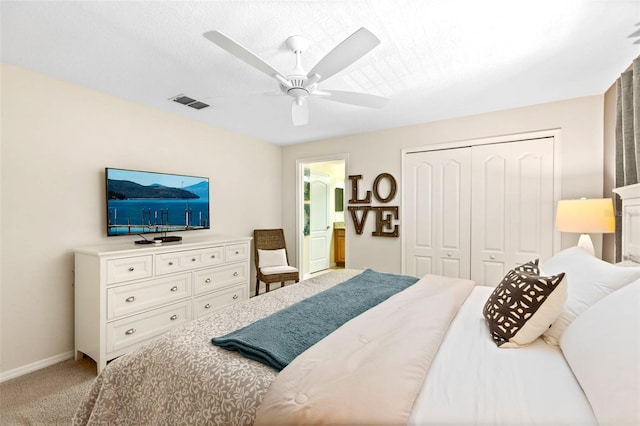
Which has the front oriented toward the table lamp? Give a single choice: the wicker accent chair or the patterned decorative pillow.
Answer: the wicker accent chair

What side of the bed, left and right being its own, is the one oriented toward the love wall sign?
right

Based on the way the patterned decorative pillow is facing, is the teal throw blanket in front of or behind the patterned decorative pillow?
in front

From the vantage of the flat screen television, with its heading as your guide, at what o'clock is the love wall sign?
The love wall sign is roughly at 11 o'clock from the flat screen television.

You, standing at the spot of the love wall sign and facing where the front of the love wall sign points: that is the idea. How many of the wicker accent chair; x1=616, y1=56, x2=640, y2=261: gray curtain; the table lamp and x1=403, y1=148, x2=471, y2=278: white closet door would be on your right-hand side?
1

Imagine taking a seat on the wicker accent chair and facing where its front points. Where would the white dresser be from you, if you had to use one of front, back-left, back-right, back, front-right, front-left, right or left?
right

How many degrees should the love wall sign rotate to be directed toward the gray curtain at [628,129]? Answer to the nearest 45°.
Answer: approximately 45° to its left

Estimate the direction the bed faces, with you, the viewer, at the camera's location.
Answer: facing to the left of the viewer

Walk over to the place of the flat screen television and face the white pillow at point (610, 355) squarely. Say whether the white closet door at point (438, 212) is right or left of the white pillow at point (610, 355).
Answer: left

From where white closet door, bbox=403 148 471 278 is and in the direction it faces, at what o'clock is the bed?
The bed is roughly at 12 o'clock from the white closet door.

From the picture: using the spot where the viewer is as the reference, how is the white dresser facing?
facing the viewer and to the right of the viewer

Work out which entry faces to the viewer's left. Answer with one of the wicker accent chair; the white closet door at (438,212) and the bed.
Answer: the bed

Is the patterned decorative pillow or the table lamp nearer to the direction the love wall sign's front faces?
the patterned decorative pillow

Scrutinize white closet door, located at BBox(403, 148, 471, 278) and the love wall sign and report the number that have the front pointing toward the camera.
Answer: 2
